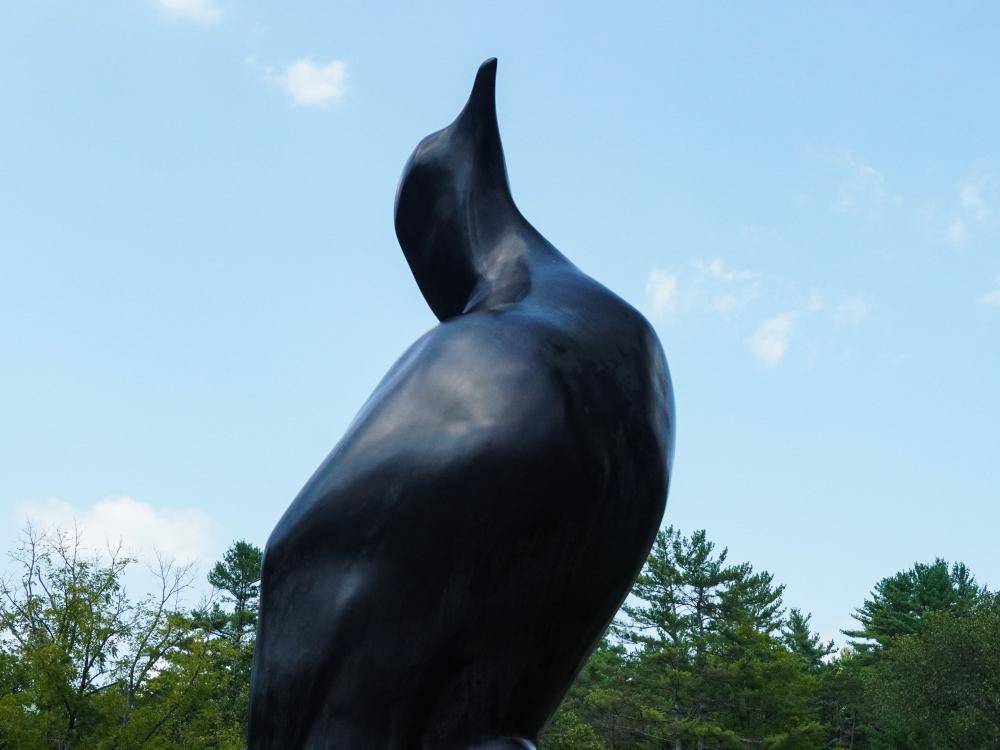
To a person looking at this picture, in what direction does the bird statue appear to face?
facing to the right of the viewer

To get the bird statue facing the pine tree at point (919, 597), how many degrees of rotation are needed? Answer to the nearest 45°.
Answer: approximately 45° to its left
